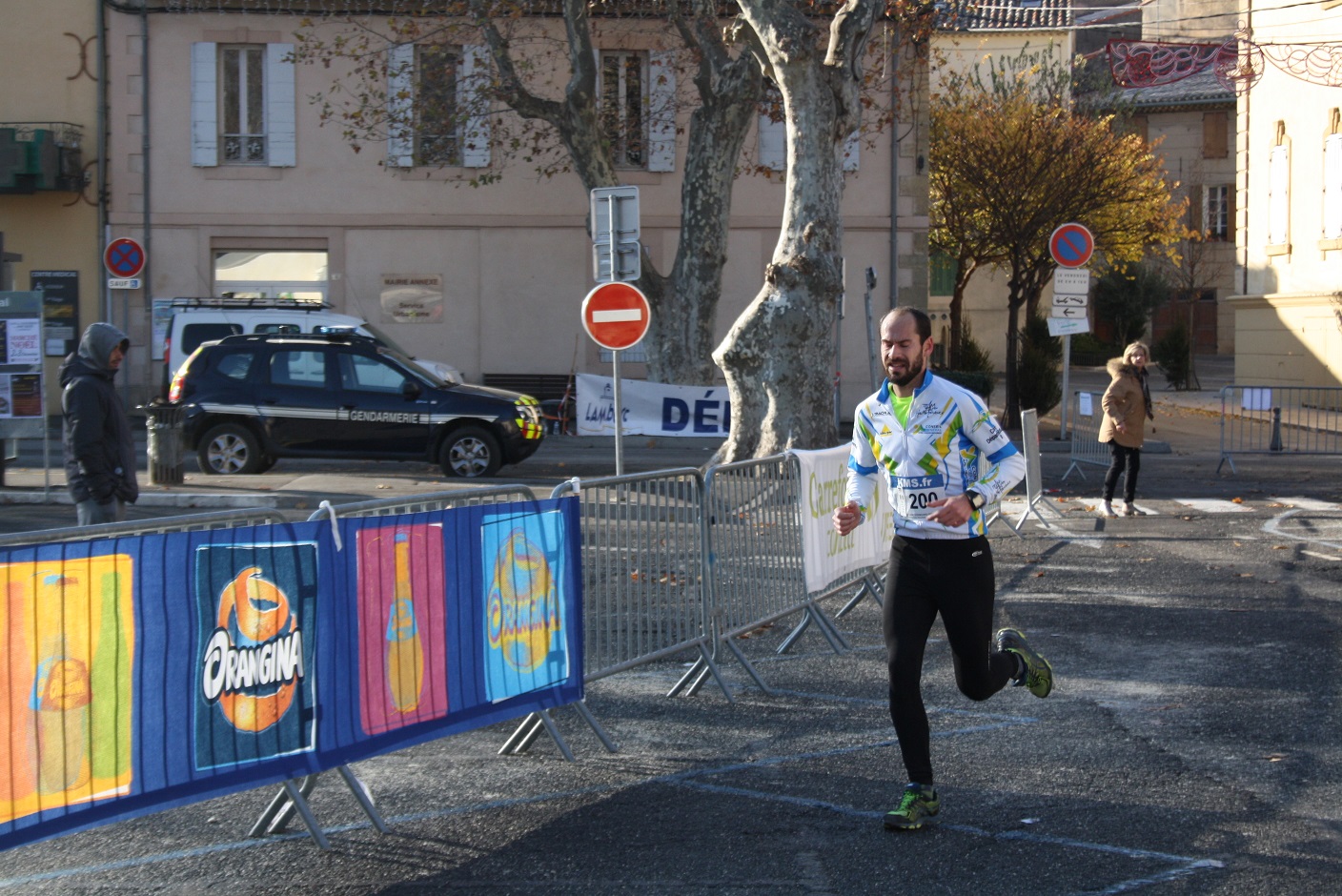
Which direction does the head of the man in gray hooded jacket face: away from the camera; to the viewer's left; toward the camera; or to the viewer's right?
to the viewer's right

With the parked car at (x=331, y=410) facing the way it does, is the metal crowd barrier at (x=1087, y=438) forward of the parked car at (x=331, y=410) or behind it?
forward

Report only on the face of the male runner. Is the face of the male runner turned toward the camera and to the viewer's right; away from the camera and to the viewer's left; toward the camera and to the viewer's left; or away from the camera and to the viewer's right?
toward the camera and to the viewer's left

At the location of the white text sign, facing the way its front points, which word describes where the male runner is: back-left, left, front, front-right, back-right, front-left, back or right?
front

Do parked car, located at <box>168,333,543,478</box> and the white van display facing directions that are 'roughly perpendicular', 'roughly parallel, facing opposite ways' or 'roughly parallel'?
roughly parallel

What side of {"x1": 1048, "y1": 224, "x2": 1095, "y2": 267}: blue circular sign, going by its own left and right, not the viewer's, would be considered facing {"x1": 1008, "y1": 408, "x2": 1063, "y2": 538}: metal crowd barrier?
front

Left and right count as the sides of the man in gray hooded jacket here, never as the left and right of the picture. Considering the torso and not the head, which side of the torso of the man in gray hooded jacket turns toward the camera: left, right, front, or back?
right

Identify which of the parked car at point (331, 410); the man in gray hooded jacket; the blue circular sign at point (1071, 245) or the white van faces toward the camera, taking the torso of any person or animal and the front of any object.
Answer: the blue circular sign

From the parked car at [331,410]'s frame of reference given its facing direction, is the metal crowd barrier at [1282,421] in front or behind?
in front

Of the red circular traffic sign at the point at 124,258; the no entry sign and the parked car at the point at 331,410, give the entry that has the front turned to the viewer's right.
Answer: the parked car

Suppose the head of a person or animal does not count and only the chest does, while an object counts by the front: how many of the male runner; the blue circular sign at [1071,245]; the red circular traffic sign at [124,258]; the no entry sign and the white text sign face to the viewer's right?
0

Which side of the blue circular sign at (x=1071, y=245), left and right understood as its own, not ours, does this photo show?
front

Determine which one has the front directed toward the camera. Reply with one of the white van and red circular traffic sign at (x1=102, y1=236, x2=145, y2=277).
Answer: the red circular traffic sign

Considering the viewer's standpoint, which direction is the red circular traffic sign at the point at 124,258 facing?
facing the viewer

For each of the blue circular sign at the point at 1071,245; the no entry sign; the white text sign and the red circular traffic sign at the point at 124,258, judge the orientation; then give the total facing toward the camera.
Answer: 4

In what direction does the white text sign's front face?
toward the camera
